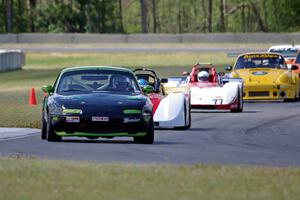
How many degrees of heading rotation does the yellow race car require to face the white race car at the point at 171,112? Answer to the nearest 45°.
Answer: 0° — it already faces it

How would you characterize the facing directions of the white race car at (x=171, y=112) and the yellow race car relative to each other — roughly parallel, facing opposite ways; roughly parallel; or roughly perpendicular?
roughly parallel

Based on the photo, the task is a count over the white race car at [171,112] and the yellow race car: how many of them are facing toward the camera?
2

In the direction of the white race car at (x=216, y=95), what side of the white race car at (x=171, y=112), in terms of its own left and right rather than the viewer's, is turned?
back

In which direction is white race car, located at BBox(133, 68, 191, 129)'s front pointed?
toward the camera
